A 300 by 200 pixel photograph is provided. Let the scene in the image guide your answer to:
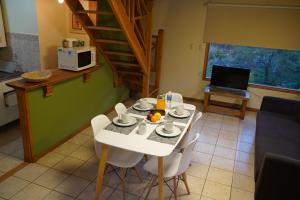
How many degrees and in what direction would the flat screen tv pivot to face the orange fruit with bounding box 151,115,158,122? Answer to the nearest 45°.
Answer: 0° — it already faces it

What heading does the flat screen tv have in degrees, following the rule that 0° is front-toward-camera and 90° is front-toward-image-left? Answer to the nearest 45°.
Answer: approximately 0°

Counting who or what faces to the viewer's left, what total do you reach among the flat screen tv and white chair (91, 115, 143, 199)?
0

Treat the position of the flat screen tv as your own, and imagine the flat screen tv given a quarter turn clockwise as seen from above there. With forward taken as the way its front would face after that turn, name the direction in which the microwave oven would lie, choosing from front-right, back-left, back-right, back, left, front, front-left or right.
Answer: front-left

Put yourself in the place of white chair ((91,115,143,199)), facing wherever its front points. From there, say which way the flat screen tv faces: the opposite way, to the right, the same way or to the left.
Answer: to the right

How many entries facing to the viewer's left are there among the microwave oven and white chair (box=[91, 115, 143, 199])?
0

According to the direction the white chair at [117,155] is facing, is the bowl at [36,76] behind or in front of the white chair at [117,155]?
behind

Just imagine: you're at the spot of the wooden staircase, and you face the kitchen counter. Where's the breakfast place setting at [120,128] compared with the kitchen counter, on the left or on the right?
left

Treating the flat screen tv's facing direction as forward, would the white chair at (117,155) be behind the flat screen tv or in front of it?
in front

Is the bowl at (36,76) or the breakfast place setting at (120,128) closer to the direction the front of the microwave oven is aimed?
the breakfast place setting
